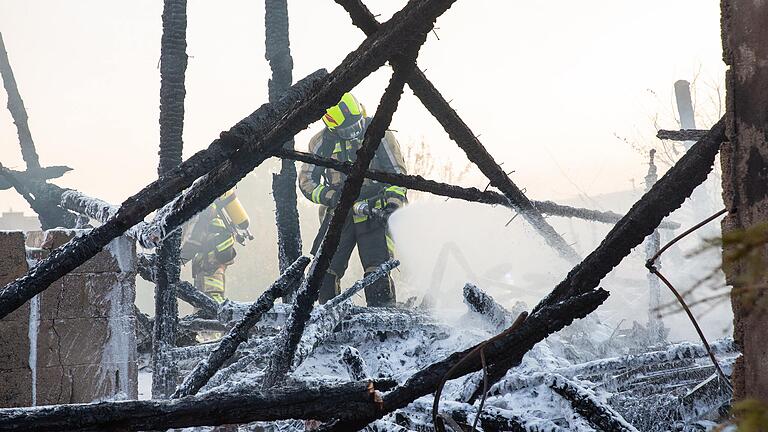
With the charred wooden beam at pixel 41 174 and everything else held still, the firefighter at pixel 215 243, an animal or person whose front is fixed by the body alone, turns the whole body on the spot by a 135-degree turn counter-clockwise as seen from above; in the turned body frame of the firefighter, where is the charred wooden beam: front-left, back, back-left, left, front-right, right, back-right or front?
right

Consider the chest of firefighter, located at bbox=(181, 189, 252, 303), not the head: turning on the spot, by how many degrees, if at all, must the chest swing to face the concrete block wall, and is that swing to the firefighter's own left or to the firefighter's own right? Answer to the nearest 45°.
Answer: approximately 90° to the firefighter's own left

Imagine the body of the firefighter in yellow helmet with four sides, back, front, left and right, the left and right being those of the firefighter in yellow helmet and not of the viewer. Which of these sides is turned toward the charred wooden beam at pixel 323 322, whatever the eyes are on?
front

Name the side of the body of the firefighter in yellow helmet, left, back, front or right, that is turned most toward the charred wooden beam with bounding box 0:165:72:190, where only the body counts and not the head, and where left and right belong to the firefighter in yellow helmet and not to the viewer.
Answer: right

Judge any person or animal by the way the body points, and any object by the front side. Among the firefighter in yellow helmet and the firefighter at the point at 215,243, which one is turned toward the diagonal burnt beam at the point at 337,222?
the firefighter in yellow helmet

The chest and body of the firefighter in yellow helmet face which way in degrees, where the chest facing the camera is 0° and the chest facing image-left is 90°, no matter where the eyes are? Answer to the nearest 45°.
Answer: approximately 0°

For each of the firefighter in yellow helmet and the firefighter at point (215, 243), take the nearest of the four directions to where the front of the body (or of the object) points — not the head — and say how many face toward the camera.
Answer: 1

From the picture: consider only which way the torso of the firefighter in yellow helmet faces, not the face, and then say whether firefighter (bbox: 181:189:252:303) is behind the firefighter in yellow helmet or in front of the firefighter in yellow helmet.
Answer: behind

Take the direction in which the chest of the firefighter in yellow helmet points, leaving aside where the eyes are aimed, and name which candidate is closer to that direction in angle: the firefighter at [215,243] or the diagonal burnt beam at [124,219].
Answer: the diagonal burnt beam

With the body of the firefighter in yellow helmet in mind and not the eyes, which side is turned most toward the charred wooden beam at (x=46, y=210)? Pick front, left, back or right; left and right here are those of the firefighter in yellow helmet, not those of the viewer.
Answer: right

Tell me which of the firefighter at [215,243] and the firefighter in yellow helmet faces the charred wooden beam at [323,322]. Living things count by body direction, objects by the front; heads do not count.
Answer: the firefighter in yellow helmet

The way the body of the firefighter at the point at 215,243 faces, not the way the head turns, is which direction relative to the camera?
to the viewer's left
